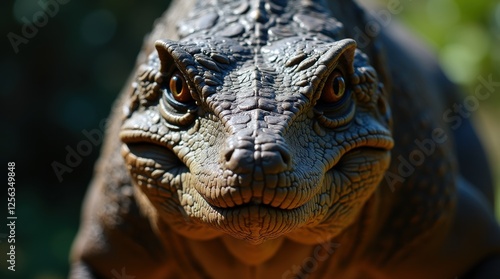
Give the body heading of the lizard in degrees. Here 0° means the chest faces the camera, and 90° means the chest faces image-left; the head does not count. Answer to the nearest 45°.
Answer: approximately 0°
